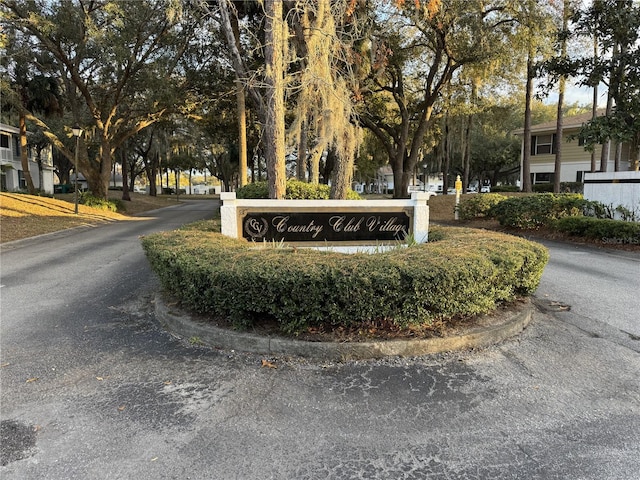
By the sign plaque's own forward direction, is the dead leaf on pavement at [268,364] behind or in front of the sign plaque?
in front

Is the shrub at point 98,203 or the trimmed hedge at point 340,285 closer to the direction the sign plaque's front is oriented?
the trimmed hedge

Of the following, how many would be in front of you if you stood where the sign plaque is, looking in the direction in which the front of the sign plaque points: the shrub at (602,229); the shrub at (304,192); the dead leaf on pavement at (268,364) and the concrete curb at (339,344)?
2

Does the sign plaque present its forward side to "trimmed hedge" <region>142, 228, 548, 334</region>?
yes

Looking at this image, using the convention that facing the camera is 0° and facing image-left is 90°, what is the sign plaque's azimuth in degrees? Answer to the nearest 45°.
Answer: approximately 0°

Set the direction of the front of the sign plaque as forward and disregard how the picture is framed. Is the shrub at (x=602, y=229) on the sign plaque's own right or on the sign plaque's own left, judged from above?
on the sign plaque's own left

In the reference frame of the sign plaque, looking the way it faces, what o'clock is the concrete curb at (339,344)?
The concrete curb is roughly at 12 o'clock from the sign plaque.

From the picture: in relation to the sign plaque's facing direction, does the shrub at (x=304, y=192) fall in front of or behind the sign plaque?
behind

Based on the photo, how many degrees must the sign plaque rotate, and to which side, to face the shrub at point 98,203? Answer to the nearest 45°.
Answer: approximately 135° to its right

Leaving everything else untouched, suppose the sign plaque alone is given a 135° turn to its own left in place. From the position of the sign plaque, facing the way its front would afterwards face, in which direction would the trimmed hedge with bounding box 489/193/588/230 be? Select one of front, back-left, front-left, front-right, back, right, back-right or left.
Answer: front

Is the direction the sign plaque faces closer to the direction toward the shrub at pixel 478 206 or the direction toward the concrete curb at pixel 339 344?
the concrete curb

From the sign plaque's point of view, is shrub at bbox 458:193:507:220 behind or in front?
behind
